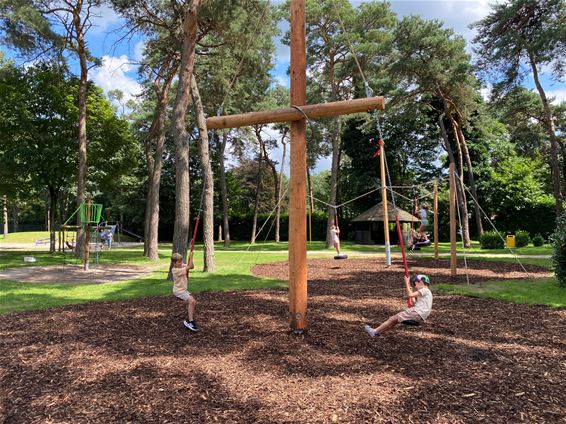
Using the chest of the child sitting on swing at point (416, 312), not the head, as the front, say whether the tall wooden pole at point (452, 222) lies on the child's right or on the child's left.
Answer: on the child's right

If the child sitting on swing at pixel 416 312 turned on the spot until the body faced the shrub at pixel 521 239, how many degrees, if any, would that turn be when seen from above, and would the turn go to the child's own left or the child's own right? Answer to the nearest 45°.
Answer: approximately 90° to the child's own right

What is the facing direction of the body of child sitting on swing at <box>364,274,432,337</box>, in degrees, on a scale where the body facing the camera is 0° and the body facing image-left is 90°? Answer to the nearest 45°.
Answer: approximately 90°

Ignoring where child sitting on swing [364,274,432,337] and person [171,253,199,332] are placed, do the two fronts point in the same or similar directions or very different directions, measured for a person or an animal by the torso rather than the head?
very different directions

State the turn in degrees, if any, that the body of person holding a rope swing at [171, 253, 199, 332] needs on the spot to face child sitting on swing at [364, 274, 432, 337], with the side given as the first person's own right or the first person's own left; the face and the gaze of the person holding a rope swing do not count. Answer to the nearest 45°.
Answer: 0° — they already face them

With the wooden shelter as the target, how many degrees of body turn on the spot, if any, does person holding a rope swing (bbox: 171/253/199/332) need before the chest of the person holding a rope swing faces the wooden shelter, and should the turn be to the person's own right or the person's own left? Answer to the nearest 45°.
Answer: approximately 90° to the person's own left

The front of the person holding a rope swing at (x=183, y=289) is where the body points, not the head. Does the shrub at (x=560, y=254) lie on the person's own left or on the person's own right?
on the person's own left

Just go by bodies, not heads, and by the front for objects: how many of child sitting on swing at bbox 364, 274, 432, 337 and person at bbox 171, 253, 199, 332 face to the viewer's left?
1

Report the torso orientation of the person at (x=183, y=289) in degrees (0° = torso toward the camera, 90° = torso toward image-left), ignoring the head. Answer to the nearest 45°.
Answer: approximately 315°

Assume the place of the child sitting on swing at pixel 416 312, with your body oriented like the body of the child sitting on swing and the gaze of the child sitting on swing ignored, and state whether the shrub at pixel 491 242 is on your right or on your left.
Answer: on your right

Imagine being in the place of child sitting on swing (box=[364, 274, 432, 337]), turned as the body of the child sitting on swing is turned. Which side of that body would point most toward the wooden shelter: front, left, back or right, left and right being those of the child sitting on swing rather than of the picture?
right
